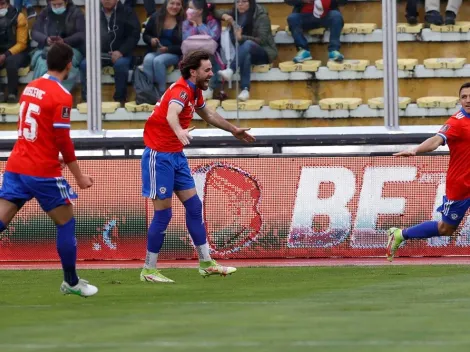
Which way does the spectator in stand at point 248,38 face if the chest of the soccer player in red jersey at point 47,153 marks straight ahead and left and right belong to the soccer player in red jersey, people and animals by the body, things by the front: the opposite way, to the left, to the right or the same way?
the opposite way

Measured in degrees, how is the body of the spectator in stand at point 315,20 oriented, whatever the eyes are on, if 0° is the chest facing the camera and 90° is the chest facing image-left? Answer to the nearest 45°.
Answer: approximately 0°

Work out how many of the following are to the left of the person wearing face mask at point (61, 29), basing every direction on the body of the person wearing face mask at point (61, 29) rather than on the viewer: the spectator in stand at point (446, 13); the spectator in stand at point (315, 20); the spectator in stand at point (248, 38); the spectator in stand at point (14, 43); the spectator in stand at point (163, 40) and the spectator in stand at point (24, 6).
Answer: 4

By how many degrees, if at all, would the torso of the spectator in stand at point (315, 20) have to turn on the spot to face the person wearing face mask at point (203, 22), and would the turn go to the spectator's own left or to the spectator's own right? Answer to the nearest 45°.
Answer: approximately 90° to the spectator's own right

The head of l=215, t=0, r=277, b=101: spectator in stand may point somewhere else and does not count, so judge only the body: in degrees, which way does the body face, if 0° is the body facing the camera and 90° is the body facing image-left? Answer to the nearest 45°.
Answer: approximately 45°

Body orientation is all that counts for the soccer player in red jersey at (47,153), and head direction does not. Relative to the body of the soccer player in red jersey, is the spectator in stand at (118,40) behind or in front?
in front

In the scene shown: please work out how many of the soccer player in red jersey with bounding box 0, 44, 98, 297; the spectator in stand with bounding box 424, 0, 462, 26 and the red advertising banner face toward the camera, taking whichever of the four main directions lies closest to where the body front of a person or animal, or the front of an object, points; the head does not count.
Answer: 2

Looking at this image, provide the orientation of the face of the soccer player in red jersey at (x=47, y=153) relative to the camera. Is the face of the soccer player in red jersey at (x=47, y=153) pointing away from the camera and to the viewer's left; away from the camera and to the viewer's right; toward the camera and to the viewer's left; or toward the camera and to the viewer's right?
away from the camera and to the viewer's right

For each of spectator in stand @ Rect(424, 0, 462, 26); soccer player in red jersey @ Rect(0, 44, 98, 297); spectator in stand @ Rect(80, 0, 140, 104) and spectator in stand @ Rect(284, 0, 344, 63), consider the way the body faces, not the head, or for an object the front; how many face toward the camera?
3
